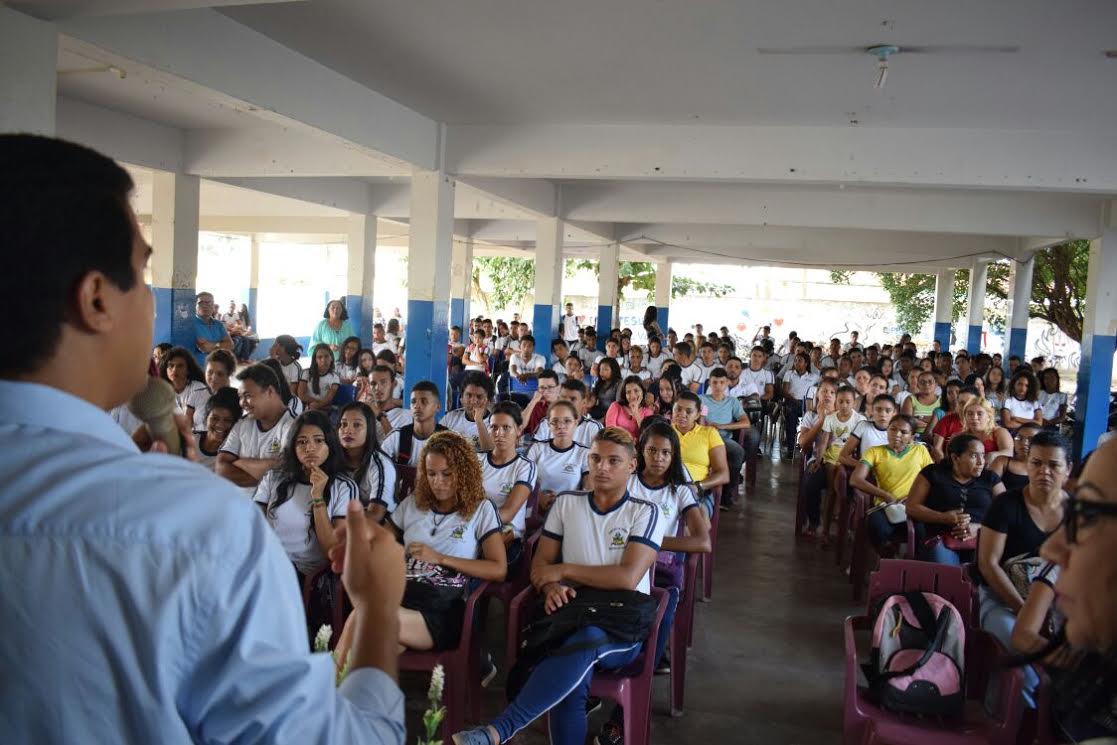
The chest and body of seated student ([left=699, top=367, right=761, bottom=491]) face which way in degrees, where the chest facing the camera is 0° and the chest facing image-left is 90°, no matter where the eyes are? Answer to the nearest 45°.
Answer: approximately 0°

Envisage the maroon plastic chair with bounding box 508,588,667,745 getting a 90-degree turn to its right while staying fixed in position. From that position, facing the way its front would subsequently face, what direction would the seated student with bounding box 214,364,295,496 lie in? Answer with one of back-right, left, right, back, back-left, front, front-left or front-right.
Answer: front-right

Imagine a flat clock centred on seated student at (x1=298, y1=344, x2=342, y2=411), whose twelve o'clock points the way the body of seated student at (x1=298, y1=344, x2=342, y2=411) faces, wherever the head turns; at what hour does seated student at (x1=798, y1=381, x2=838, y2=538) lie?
seated student at (x1=798, y1=381, x2=838, y2=538) is roughly at 10 o'clock from seated student at (x1=298, y1=344, x2=342, y2=411).

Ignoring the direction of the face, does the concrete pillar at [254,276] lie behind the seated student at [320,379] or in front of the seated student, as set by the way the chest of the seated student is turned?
behind

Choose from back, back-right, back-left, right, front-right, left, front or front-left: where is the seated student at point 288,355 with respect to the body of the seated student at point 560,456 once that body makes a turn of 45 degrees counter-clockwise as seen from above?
back

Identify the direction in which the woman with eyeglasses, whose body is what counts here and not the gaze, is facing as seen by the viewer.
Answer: to the viewer's left

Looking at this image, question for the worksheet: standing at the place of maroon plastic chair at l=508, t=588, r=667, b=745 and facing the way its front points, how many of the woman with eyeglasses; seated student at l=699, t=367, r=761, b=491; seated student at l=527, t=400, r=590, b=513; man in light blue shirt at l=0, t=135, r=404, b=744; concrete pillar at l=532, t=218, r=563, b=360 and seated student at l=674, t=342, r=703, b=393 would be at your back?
4
